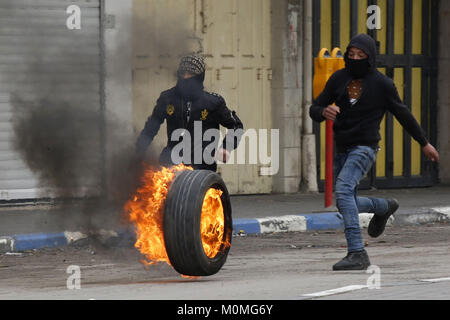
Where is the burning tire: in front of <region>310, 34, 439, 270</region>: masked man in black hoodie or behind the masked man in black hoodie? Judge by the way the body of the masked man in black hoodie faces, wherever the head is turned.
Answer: in front

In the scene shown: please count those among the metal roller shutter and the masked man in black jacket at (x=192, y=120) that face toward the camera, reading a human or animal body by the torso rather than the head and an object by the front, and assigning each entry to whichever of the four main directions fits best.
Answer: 2

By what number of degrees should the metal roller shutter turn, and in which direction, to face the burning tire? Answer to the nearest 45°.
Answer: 0° — it already faces it

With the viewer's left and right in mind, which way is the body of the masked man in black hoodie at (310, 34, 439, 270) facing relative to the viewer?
facing the viewer and to the left of the viewer

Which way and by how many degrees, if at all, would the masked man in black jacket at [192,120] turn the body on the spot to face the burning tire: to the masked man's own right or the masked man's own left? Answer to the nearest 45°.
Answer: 0° — they already face it

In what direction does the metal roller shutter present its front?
toward the camera

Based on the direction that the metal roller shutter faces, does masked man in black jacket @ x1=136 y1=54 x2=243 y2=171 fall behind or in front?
in front

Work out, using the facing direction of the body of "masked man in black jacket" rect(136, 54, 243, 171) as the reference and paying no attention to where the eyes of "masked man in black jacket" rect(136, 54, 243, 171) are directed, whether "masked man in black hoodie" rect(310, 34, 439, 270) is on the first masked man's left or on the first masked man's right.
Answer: on the first masked man's left

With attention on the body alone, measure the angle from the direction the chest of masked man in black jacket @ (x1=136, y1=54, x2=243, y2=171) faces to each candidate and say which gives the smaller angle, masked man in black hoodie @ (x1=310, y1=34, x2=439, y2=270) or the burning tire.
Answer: the burning tire

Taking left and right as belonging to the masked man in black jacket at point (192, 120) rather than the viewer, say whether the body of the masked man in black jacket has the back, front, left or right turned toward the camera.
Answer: front

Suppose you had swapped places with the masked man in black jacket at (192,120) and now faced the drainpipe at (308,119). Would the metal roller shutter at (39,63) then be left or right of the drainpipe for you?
left

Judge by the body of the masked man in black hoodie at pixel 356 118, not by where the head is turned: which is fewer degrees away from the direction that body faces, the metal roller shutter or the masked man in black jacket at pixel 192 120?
the masked man in black jacket

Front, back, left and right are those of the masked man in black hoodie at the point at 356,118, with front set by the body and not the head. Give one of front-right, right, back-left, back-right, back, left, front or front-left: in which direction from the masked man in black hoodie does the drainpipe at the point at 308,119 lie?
back-right

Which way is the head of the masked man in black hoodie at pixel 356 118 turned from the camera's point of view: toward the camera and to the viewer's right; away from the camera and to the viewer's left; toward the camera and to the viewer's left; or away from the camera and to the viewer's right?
toward the camera and to the viewer's left
